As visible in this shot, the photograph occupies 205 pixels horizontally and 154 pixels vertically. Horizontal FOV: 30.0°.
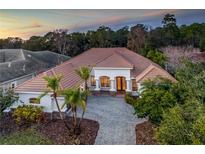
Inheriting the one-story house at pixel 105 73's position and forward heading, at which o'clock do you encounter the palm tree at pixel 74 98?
The palm tree is roughly at 2 o'clock from the one-story house.

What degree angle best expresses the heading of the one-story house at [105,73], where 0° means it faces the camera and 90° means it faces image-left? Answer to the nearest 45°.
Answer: approximately 0°

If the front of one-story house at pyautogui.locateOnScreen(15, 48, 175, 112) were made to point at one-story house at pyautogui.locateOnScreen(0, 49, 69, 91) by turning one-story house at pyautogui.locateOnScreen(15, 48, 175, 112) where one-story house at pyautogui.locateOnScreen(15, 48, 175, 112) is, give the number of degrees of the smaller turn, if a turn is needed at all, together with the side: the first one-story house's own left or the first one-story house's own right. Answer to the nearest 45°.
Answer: approximately 90° to the first one-story house's own right

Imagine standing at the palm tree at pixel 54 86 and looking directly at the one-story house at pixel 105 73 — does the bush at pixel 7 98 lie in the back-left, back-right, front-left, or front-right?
back-left

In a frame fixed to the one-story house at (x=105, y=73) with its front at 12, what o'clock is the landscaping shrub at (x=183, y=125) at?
The landscaping shrub is roughly at 10 o'clock from the one-story house.

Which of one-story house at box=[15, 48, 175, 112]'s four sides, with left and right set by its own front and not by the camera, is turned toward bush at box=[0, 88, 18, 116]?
right
